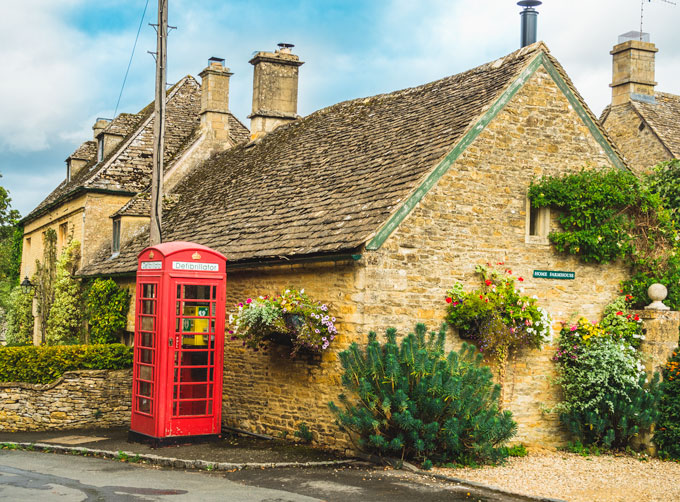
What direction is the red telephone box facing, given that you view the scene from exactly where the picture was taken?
facing the viewer and to the right of the viewer

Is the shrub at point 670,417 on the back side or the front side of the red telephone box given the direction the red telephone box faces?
on the front side

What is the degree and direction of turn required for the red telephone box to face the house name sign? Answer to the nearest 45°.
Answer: approximately 45° to its left

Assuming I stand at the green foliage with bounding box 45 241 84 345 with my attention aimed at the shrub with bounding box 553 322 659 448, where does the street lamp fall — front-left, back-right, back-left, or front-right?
back-left

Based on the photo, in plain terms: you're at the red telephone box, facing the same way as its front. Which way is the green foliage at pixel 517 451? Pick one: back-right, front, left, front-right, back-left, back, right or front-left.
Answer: front-left

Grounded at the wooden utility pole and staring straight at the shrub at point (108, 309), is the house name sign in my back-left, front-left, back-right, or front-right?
back-right

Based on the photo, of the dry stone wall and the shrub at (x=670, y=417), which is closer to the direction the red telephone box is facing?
the shrub

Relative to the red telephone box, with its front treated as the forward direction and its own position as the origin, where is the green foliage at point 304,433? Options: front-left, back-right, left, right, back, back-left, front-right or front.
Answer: front-left

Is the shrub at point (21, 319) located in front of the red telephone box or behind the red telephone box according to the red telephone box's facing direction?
behind

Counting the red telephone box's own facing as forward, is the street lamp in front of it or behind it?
behind

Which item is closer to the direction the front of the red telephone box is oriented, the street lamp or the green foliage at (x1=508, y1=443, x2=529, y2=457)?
the green foliage

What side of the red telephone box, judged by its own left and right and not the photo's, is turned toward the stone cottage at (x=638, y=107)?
left

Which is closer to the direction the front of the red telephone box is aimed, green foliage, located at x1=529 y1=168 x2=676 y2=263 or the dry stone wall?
the green foliage
